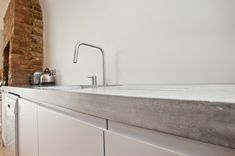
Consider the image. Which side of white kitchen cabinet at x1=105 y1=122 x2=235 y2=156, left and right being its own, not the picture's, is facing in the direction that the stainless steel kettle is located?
right

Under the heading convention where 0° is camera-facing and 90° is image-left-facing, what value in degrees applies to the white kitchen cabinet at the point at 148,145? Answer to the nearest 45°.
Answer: approximately 45°
